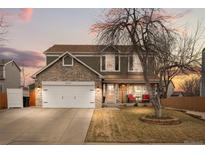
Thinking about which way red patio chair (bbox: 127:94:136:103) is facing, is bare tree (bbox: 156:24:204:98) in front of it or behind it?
behind

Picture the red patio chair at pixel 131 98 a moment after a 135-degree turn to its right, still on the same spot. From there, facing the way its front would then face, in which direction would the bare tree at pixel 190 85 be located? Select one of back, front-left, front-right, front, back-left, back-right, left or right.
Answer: back-right

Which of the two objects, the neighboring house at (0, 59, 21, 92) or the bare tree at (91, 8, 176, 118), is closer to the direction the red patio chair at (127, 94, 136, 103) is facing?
the bare tree

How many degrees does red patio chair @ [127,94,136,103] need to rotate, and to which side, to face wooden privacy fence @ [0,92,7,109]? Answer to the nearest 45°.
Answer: approximately 90° to its right

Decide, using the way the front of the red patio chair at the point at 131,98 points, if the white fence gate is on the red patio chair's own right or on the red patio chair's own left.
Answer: on the red patio chair's own right

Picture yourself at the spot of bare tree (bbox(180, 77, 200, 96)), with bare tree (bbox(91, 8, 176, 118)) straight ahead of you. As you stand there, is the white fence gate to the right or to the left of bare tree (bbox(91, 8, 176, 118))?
right

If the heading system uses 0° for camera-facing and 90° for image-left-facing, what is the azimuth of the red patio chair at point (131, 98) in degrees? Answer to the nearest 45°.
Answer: approximately 315°
